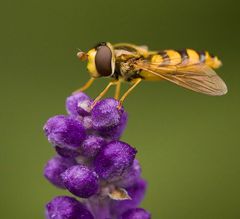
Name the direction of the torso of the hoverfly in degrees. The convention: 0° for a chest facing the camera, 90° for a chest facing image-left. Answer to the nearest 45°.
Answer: approximately 90°
